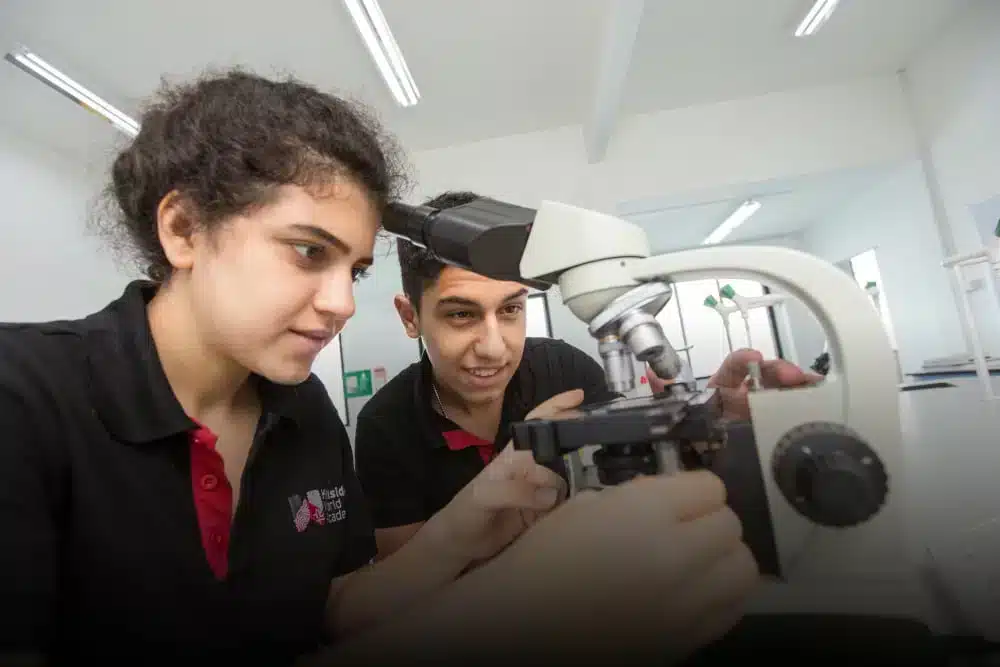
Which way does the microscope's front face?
to the viewer's left

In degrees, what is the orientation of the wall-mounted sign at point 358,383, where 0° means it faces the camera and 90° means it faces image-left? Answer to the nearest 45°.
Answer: approximately 0°

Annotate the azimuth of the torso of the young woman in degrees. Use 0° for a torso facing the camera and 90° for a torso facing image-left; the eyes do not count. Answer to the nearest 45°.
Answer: approximately 315°

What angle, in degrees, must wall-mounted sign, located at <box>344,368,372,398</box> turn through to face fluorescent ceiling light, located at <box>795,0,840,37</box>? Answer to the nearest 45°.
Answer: approximately 45° to its left

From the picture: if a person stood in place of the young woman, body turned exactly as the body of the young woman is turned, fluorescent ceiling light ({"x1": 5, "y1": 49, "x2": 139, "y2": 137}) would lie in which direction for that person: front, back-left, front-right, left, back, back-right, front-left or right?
back

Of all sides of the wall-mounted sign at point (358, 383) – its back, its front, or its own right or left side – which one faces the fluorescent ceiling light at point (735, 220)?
left

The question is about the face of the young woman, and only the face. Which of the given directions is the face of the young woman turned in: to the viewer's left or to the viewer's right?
to the viewer's right

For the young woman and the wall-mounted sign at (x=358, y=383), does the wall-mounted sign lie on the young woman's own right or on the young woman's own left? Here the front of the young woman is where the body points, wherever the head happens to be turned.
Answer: on the young woman's own left

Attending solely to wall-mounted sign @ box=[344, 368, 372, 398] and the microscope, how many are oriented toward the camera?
1
